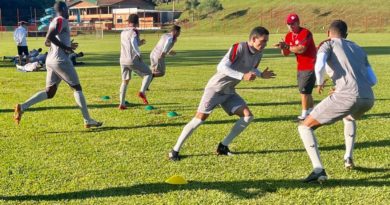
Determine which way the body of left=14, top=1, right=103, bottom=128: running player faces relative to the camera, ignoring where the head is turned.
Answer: to the viewer's right

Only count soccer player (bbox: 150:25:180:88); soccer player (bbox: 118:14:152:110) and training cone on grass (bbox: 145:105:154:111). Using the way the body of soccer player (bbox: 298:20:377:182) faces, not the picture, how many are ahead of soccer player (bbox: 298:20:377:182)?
3

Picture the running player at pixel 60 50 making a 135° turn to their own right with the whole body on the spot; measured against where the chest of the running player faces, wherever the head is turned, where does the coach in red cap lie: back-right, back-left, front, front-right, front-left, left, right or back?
back-left

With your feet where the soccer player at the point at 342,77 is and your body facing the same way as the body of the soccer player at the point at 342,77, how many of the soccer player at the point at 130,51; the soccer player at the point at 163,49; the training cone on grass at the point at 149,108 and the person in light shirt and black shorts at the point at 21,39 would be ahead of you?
4

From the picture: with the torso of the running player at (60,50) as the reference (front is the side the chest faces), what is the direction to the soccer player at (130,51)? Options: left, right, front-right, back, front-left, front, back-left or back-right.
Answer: front-left
